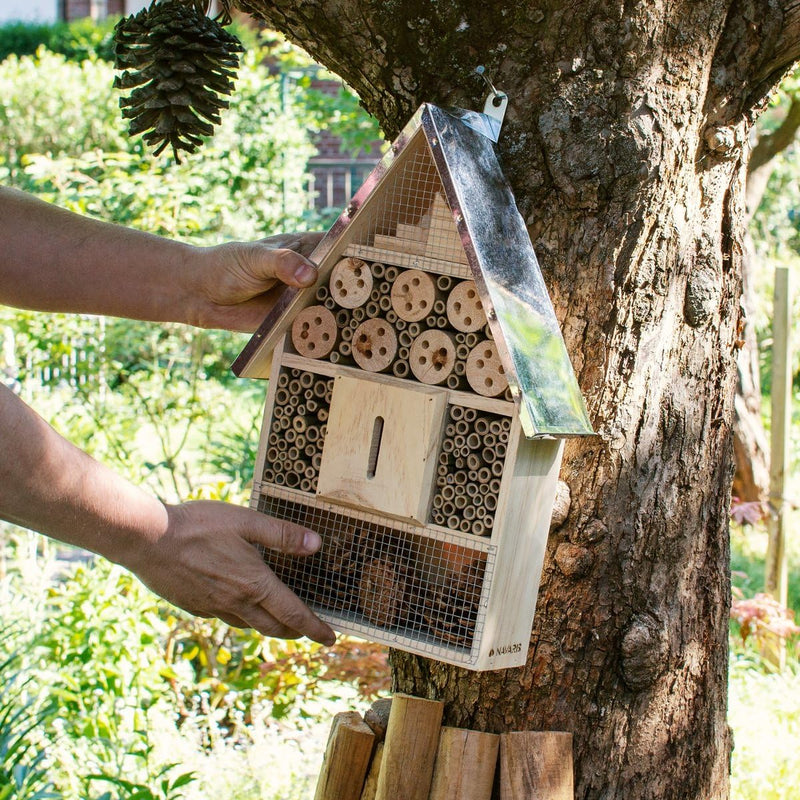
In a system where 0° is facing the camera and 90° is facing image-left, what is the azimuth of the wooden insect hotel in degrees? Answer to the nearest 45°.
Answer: approximately 45°

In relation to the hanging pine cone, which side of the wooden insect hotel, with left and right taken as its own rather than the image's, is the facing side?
right
